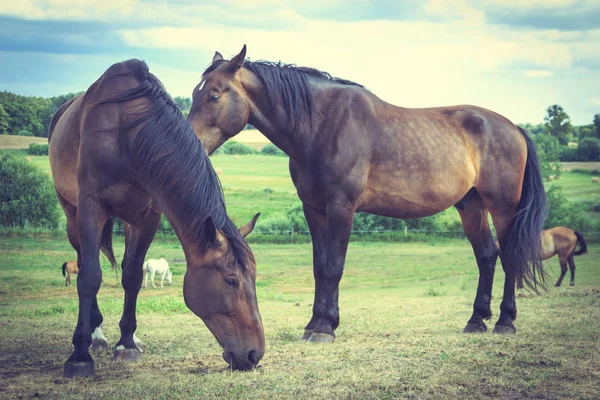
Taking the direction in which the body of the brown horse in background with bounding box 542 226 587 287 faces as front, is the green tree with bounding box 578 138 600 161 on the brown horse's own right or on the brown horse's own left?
on the brown horse's own right

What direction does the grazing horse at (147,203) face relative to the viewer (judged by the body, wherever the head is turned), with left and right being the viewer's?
facing the viewer and to the right of the viewer

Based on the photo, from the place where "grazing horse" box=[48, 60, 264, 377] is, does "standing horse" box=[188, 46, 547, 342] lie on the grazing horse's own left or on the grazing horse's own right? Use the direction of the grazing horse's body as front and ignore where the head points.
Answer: on the grazing horse's own left

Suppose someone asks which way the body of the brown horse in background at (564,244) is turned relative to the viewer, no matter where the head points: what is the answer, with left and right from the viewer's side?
facing to the left of the viewer

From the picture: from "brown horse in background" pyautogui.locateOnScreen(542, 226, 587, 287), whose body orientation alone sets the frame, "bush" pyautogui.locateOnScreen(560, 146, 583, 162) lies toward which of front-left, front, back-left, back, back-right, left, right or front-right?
right

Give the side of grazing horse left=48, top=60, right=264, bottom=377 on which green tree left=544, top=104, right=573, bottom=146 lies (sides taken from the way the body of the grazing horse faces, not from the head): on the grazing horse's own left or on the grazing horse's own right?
on the grazing horse's own left

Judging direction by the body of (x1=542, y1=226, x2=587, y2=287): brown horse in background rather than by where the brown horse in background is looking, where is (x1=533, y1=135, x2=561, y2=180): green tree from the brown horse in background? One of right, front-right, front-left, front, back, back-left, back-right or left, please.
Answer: right

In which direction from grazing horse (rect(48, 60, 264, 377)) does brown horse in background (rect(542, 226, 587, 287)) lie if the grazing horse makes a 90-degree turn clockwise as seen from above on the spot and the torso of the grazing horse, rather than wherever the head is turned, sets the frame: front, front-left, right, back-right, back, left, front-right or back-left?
back

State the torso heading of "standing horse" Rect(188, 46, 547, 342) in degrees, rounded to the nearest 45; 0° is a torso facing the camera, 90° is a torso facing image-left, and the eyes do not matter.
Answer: approximately 90°

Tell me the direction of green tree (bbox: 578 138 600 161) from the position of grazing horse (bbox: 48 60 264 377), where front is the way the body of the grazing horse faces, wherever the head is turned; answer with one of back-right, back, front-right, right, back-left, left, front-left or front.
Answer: left

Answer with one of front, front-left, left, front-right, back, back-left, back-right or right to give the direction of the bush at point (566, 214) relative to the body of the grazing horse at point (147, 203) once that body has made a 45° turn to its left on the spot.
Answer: front-left

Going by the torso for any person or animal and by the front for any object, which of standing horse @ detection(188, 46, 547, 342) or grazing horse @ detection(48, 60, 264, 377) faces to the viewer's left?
the standing horse
